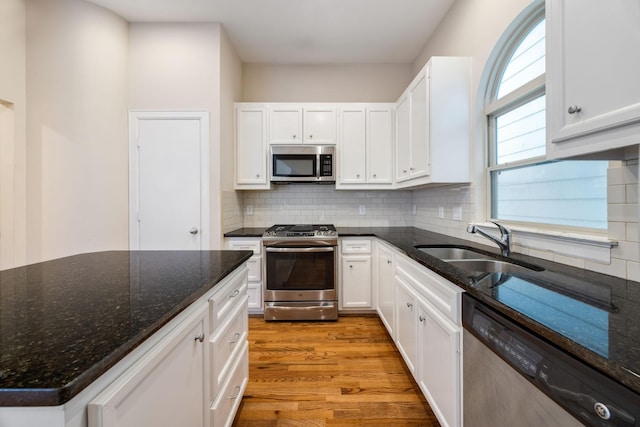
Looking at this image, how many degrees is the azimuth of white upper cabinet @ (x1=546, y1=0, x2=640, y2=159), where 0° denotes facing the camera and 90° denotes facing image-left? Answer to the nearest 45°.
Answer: approximately 45°

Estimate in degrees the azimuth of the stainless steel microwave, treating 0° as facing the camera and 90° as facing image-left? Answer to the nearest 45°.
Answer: approximately 0°

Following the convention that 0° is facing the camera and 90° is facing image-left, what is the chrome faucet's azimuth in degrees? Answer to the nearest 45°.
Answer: approximately 90°

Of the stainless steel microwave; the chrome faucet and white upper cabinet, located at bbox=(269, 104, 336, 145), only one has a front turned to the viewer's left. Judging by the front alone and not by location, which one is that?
the chrome faucet

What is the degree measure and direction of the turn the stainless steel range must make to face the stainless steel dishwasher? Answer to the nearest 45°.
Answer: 0° — it already faces it

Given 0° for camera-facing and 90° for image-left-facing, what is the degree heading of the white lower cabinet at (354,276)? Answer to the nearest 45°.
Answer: approximately 0°
